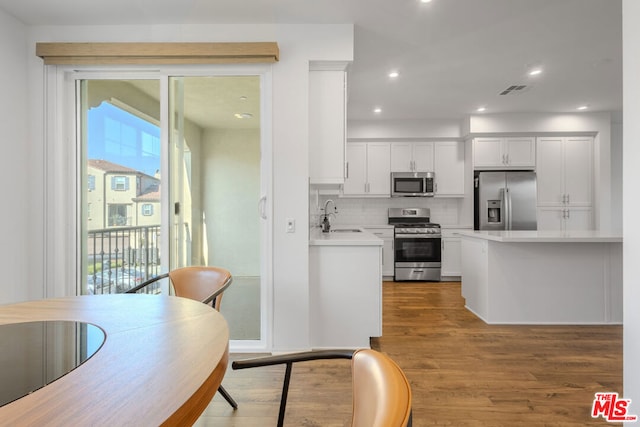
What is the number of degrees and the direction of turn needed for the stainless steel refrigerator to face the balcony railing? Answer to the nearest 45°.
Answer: approximately 45° to its right

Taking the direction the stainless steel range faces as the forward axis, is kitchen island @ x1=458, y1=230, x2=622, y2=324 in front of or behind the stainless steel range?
in front

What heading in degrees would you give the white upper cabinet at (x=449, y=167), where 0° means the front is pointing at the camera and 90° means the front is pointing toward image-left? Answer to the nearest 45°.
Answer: approximately 0°

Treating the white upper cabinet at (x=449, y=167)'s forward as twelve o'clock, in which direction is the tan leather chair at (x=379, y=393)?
The tan leather chair is roughly at 12 o'clock from the white upper cabinet.

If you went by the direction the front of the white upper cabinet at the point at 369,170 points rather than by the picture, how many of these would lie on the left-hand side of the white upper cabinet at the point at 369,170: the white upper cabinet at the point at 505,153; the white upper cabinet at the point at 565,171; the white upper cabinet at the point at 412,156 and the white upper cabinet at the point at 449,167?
4

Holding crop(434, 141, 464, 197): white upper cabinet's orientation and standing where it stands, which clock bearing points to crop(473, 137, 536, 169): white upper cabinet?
crop(473, 137, 536, 169): white upper cabinet is roughly at 9 o'clock from crop(434, 141, 464, 197): white upper cabinet.

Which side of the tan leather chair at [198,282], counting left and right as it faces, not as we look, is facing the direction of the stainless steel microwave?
back

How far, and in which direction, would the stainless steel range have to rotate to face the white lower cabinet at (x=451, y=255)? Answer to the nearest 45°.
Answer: approximately 135° to its left

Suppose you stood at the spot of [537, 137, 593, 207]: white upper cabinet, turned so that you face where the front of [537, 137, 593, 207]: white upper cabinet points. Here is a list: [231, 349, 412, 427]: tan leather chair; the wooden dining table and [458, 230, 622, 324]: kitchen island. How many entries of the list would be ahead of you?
3

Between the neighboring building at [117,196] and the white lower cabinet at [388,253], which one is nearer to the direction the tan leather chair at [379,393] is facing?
the neighboring building

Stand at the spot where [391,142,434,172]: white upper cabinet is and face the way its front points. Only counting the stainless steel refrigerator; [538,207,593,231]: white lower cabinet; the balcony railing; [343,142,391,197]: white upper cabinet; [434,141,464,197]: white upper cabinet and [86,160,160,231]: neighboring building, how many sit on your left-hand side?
3
